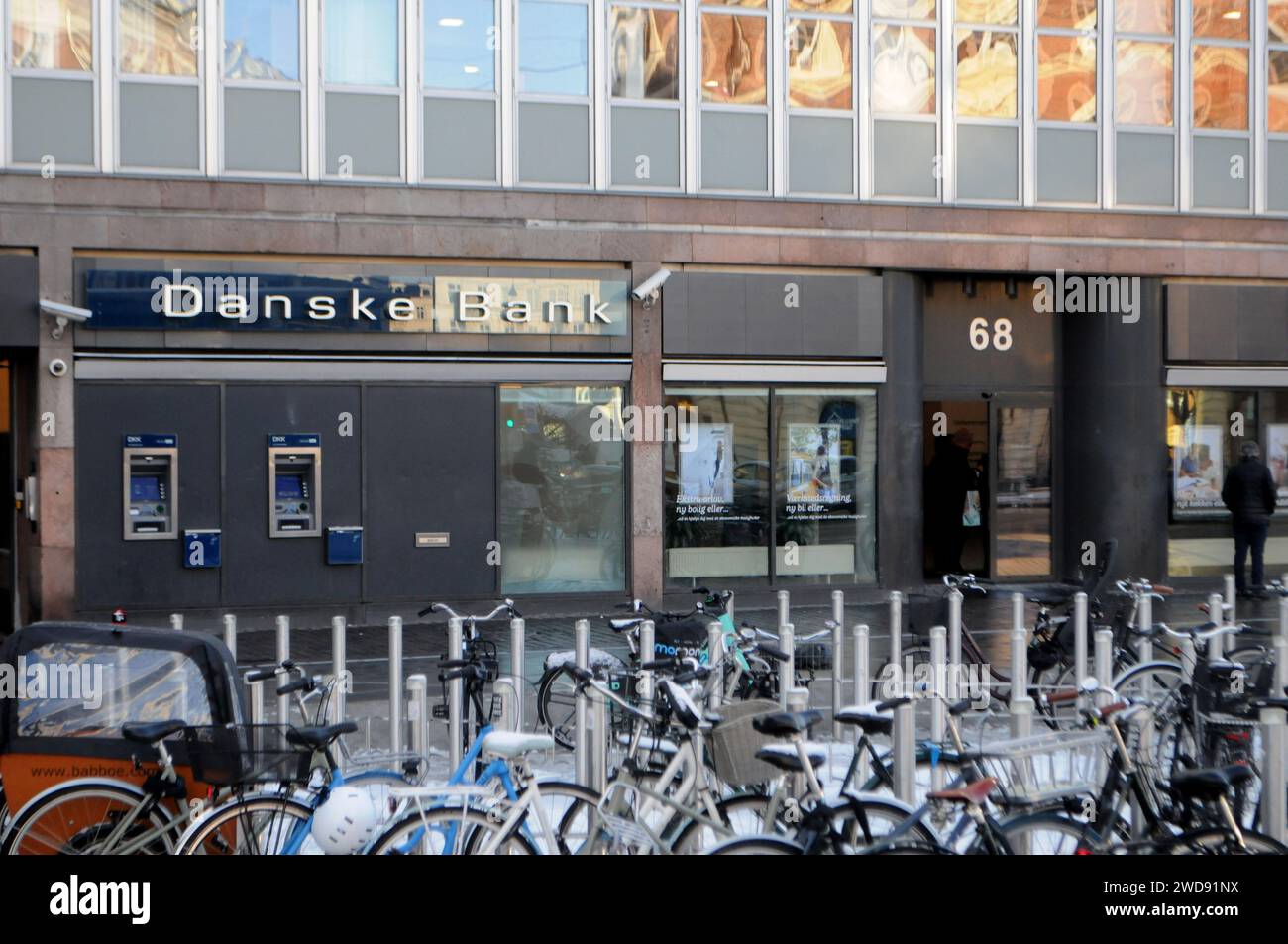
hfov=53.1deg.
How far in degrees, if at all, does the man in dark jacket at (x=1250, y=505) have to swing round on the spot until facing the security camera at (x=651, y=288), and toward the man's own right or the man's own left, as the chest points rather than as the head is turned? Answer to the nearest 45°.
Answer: approximately 135° to the man's own left

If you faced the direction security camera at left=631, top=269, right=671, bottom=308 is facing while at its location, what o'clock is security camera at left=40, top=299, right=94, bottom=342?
security camera at left=40, top=299, right=94, bottom=342 is roughly at 1 o'clock from security camera at left=631, top=269, right=671, bottom=308.

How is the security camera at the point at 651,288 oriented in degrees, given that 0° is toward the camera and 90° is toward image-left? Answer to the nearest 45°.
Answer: approximately 45°

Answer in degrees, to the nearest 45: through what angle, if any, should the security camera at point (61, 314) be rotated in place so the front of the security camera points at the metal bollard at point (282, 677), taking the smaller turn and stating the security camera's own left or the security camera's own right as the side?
approximately 90° to the security camera's own right

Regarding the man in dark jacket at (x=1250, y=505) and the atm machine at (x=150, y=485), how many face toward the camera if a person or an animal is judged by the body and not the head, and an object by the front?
1

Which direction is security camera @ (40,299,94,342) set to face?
to the viewer's right

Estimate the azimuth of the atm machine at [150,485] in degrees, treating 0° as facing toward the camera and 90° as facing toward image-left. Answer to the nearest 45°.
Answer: approximately 0°

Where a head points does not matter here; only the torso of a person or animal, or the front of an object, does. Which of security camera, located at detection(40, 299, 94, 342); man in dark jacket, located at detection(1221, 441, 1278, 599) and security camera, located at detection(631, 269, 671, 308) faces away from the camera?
the man in dark jacket

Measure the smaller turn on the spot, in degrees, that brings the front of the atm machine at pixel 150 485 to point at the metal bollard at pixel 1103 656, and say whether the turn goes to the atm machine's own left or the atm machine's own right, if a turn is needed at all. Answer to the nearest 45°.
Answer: approximately 45° to the atm machine's own left

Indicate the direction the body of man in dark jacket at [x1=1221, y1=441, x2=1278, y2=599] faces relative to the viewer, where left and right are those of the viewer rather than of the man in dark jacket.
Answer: facing away from the viewer

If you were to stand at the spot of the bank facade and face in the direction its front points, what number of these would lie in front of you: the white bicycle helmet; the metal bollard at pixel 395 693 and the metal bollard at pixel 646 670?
3

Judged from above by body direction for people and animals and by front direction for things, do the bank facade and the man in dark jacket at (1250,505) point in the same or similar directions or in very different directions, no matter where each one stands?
very different directions

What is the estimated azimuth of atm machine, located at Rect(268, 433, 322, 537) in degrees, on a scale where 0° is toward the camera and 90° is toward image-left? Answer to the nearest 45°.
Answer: approximately 0°

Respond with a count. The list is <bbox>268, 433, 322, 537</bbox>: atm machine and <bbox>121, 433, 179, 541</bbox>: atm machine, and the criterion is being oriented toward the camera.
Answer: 2
